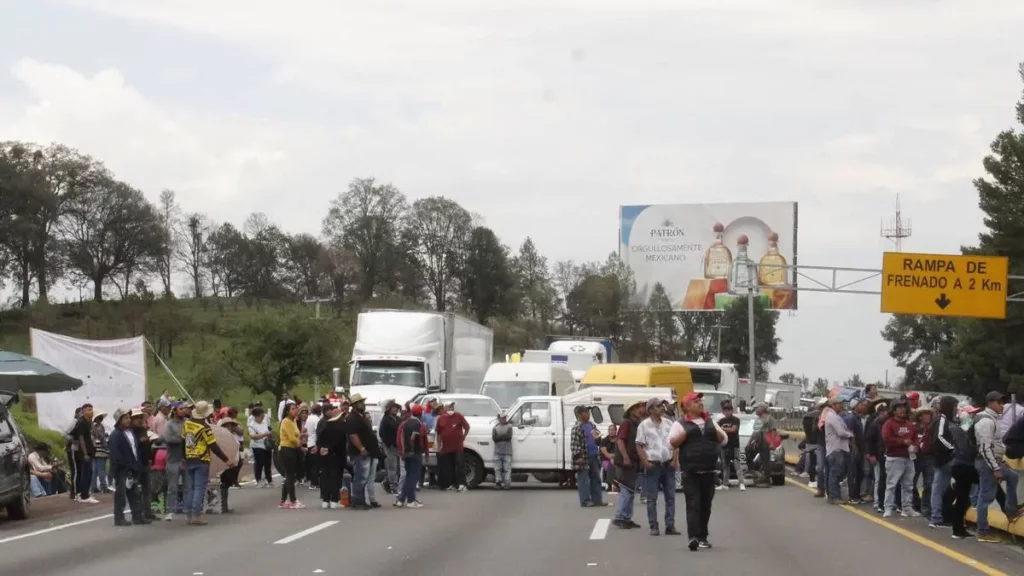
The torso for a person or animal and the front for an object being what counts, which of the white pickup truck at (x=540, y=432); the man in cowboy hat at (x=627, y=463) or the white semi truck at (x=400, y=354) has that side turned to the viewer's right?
the man in cowboy hat

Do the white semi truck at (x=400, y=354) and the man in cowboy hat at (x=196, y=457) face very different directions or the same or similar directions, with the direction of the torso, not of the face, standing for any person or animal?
very different directions

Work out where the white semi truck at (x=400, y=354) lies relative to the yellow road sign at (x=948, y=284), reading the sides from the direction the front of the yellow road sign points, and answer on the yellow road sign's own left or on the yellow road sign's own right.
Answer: on the yellow road sign's own right

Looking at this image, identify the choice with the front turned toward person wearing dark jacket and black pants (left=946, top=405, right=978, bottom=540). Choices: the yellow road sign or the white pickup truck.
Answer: the yellow road sign

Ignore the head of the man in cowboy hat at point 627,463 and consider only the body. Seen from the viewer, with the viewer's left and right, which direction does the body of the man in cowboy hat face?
facing to the right of the viewer
